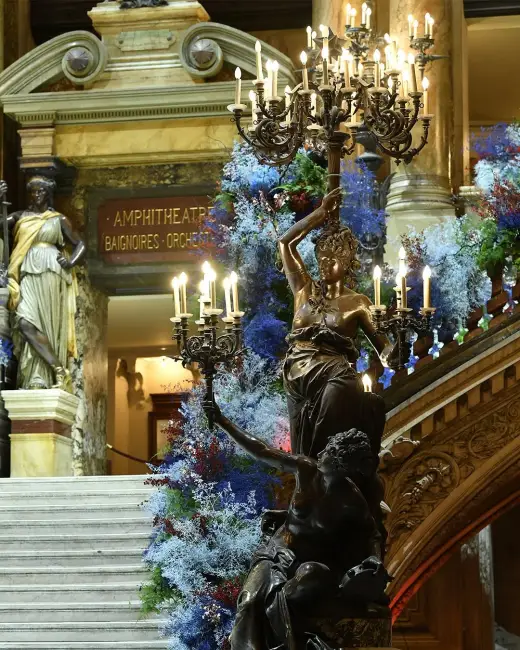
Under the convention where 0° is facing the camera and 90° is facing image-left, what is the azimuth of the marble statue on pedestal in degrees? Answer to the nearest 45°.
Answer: approximately 0°

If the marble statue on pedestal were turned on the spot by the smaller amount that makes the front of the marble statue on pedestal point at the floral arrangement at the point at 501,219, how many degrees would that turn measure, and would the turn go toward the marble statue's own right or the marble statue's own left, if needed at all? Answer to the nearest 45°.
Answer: approximately 45° to the marble statue's own left

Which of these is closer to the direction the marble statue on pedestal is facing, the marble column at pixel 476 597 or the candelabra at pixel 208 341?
the candelabra

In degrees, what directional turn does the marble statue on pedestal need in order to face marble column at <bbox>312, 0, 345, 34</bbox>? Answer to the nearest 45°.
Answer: approximately 90° to its left

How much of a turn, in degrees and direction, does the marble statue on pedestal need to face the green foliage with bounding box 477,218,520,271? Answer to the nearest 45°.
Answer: approximately 45° to its left

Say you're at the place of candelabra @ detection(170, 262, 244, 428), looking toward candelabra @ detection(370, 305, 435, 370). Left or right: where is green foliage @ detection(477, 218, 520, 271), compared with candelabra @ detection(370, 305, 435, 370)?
left

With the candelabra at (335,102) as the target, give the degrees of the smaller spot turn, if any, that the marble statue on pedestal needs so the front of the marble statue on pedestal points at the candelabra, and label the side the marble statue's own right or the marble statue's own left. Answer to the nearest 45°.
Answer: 0° — it already faces it

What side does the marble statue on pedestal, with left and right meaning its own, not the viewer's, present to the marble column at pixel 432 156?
left

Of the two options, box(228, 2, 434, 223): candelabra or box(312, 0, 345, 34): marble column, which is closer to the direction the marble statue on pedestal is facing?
the candelabra

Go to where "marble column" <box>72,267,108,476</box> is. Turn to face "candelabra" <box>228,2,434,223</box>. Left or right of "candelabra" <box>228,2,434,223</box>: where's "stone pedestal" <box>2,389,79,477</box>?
right

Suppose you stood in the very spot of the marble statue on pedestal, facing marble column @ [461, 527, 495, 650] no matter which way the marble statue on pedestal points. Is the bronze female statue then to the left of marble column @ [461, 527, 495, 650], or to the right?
right

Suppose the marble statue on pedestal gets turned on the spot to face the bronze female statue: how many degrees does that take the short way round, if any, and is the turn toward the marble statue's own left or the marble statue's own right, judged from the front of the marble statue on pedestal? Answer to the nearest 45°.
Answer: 0° — it already faces it

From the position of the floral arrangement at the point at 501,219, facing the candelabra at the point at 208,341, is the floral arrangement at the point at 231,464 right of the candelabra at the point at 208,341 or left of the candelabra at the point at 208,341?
right
